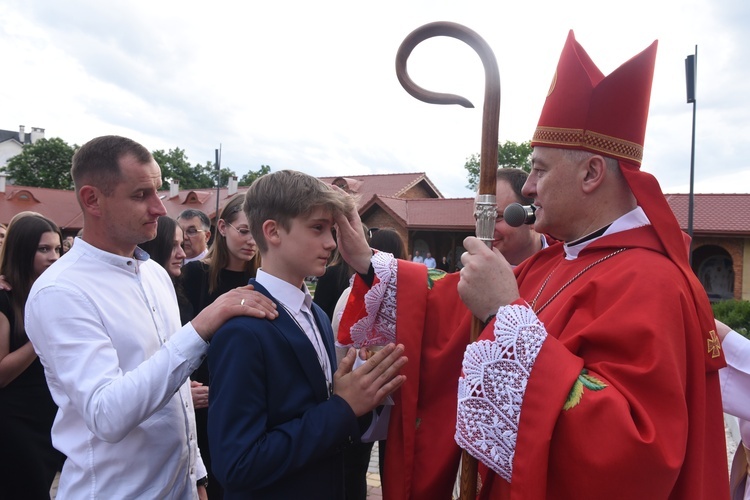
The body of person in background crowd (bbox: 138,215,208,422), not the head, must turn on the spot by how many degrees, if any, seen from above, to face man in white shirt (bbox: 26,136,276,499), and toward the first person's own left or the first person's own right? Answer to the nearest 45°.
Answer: approximately 90° to the first person's own right

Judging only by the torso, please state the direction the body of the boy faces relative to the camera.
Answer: to the viewer's right

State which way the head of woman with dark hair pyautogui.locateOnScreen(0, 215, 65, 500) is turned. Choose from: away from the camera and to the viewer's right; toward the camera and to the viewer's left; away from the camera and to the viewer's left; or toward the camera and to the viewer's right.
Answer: toward the camera and to the viewer's right

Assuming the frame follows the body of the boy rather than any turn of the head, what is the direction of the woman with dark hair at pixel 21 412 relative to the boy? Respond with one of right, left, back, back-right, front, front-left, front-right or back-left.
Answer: back-left

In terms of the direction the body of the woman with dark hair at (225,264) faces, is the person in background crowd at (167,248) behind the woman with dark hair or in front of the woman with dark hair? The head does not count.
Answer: behind

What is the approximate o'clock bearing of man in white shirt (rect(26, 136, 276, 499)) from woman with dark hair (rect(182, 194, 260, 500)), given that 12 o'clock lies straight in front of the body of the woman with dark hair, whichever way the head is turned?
The man in white shirt is roughly at 2 o'clock from the woman with dark hair.

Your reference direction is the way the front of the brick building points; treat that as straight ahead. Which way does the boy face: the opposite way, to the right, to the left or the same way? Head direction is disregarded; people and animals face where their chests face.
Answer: to the left

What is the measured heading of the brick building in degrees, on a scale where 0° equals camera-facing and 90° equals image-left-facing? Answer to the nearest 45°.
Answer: approximately 0°

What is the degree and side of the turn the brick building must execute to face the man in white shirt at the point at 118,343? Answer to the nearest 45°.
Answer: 0° — it already faces them

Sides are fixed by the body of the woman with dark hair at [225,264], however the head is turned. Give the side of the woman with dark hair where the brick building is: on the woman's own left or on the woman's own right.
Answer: on the woman's own left

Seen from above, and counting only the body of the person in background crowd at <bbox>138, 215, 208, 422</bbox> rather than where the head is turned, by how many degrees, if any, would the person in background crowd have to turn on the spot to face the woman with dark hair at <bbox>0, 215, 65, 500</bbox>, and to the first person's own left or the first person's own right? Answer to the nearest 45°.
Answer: approximately 135° to the first person's own right
